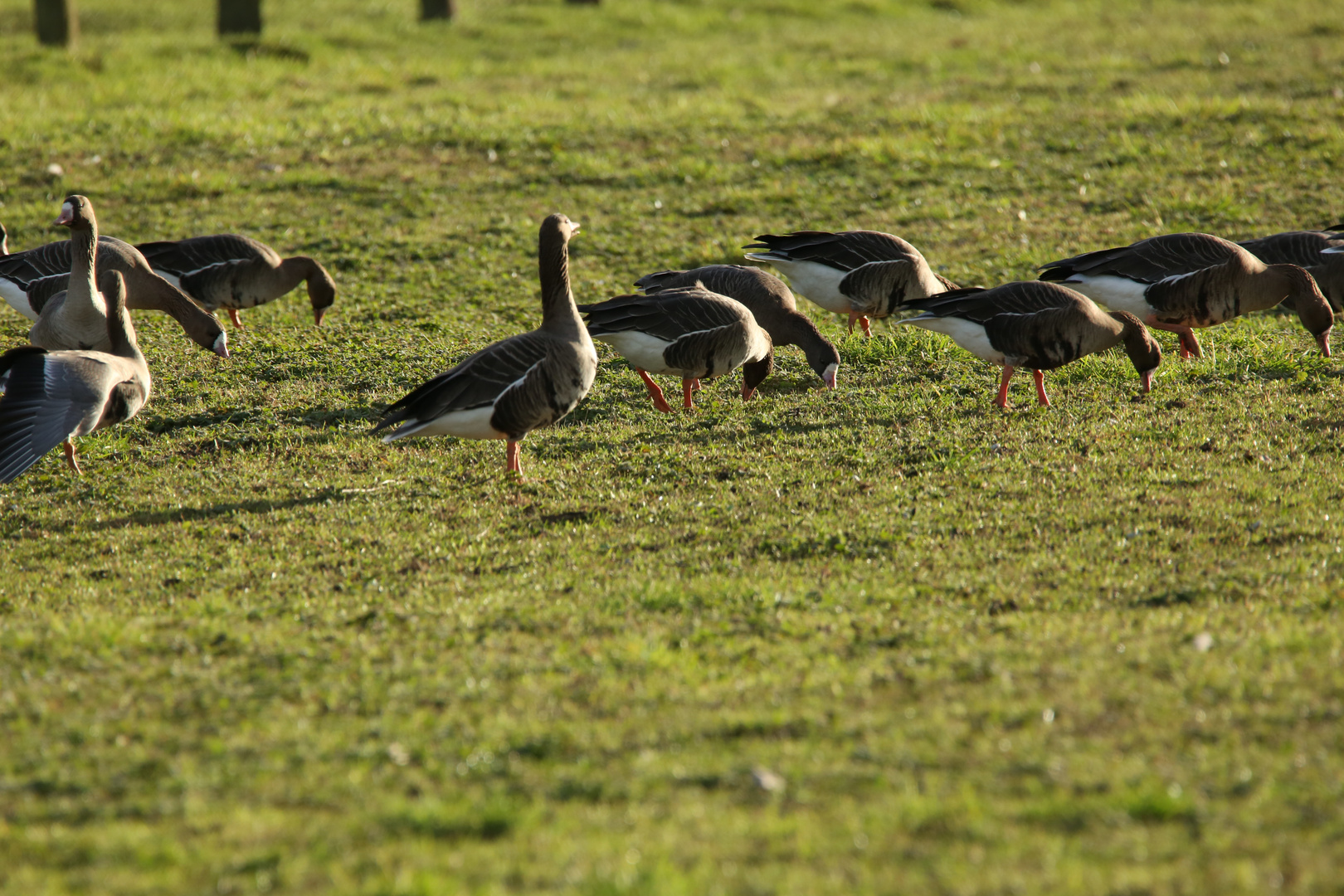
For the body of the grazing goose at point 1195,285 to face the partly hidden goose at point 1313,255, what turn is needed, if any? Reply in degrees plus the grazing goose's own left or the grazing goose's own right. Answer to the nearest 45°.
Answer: approximately 45° to the grazing goose's own left

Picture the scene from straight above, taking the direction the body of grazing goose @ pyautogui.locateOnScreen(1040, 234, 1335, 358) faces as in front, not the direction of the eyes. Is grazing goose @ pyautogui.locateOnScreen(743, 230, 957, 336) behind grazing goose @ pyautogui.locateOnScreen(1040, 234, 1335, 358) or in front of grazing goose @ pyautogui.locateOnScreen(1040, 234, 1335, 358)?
behind

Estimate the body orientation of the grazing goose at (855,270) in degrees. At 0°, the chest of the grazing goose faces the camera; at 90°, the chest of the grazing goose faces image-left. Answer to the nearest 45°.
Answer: approximately 270°

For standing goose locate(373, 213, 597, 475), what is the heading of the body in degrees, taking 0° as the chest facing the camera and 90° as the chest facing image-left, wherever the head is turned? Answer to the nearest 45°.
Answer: approximately 270°

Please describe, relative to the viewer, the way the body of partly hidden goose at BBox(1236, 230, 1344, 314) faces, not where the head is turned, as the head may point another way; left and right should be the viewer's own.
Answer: facing to the right of the viewer

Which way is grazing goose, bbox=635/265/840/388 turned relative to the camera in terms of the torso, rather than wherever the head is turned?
to the viewer's right

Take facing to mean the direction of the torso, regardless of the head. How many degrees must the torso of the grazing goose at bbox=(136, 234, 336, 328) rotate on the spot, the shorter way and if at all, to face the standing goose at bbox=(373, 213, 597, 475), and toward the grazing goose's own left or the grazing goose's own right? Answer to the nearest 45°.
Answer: approximately 90° to the grazing goose's own right

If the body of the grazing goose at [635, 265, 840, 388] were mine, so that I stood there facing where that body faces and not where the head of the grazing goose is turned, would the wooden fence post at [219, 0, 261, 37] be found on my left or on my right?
on my left

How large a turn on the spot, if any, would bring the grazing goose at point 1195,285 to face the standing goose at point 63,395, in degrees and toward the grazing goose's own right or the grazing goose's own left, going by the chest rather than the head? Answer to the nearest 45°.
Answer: approximately 135° to the grazing goose's own right

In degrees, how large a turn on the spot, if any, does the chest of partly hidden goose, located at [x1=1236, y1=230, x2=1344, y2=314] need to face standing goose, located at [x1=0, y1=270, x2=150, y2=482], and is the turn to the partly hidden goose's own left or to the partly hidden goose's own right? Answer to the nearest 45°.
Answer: approximately 135° to the partly hidden goose's own right

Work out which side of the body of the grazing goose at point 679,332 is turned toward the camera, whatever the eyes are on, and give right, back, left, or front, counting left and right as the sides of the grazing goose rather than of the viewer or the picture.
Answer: right
